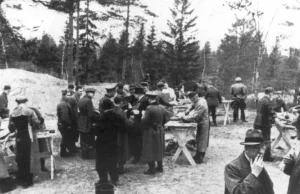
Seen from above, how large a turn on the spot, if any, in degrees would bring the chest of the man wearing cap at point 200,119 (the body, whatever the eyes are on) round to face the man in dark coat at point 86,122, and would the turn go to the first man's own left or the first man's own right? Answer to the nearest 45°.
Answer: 0° — they already face them

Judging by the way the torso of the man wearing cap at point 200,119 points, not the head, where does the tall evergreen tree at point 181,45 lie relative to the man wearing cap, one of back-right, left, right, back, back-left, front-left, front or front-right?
right

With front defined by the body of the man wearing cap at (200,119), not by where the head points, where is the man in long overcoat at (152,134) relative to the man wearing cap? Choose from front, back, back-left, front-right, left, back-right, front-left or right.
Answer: front-left

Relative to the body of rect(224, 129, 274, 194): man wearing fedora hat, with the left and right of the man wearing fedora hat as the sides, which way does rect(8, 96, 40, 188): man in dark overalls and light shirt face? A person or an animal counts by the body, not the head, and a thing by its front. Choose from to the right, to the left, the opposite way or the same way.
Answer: the opposite way

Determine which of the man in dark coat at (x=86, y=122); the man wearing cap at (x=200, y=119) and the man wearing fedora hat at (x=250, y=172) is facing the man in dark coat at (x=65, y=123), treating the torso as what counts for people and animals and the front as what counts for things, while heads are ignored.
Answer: the man wearing cap

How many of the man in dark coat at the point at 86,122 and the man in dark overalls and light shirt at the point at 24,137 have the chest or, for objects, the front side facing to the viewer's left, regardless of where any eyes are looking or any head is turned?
0

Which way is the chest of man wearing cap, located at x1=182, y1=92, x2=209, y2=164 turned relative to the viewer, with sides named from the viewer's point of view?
facing to the left of the viewer
